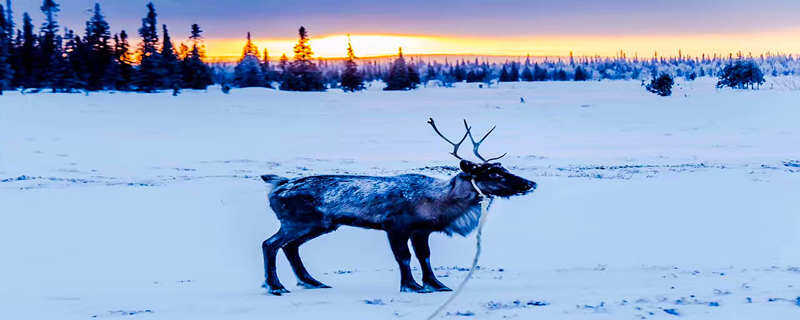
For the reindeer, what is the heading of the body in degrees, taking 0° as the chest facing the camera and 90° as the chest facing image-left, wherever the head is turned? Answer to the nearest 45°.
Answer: approximately 270°
